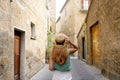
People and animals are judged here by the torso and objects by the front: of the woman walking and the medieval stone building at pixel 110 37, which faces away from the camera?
the woman walking

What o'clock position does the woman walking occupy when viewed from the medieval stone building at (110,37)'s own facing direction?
The woman walking is roughly at 11 o'clock from the medieval stone building.

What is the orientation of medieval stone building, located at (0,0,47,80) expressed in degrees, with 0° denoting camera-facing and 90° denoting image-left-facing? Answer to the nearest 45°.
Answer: approximately 315°

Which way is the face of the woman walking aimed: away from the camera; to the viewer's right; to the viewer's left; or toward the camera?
away from the camera

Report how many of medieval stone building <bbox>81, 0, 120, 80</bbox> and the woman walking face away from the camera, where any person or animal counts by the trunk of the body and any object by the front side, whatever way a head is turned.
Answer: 1

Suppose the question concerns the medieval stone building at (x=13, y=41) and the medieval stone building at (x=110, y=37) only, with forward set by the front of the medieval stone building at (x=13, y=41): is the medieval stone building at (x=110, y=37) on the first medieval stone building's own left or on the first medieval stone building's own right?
on the first medieval stone building's own left

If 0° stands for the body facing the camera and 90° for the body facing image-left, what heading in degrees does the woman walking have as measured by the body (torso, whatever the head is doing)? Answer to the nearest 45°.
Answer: approximately 180°
